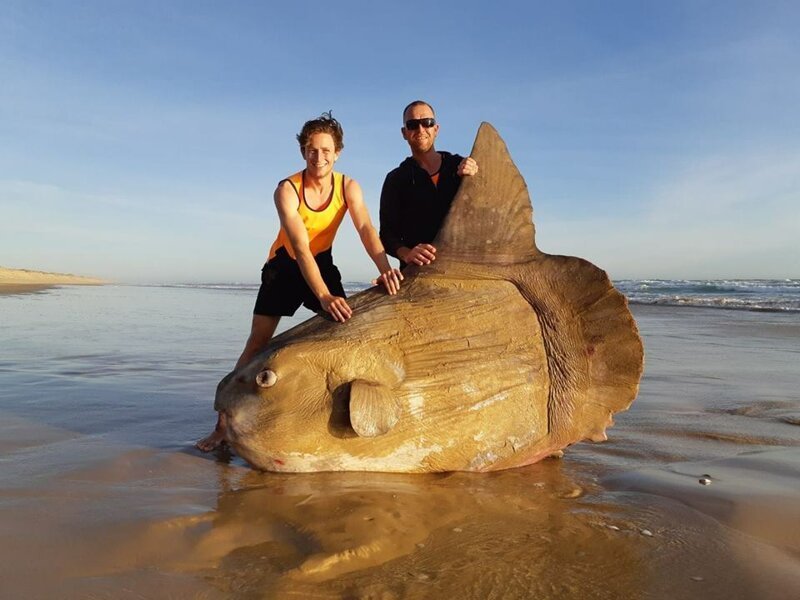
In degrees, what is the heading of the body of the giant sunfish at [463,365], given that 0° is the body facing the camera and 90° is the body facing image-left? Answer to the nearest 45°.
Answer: approximately 90°

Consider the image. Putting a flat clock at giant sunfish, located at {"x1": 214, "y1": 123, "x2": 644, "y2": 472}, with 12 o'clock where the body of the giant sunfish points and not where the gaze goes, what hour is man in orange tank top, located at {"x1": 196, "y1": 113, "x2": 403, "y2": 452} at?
The man in orange tank top is roughly at 1 o'clock from the giant sunfish.
